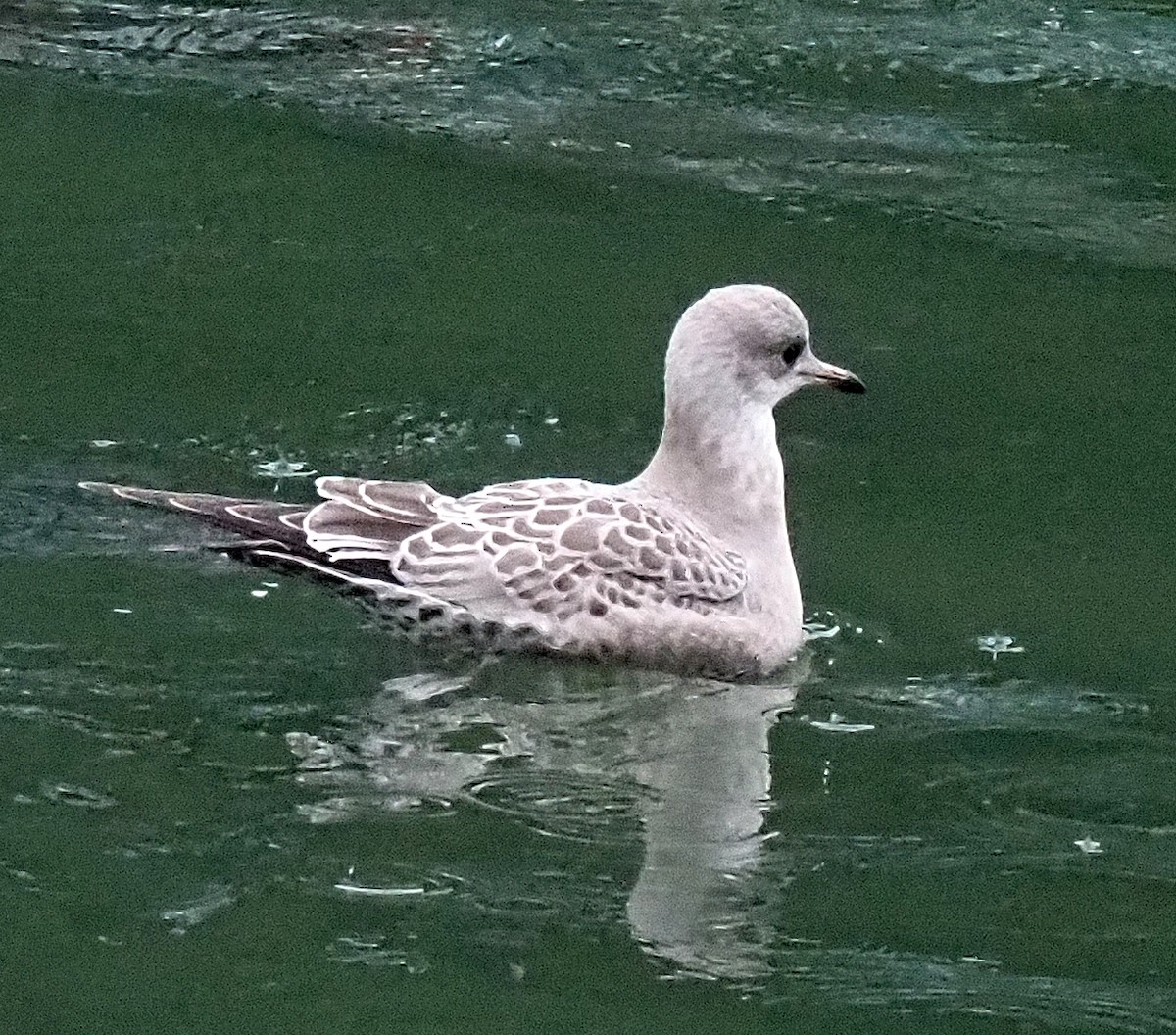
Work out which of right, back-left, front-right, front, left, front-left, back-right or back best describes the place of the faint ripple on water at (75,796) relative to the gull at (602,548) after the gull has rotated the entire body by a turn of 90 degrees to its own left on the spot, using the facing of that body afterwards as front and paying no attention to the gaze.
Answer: back-left

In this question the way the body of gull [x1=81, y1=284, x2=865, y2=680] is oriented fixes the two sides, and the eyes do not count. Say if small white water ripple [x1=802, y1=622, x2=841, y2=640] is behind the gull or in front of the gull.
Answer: in front

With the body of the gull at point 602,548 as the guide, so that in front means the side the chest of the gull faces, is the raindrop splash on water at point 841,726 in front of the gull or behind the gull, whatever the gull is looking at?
in front

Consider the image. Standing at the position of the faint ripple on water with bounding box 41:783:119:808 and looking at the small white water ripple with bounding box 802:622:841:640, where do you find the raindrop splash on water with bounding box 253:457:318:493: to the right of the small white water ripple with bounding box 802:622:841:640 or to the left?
left

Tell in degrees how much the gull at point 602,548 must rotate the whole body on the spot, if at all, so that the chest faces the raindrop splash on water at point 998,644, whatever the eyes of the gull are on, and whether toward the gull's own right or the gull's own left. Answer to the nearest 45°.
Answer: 0° — it already faces it

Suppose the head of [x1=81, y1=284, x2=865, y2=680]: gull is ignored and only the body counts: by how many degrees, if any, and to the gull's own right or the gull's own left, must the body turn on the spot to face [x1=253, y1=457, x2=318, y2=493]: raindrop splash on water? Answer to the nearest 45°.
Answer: approximately 135° to the gull's own left

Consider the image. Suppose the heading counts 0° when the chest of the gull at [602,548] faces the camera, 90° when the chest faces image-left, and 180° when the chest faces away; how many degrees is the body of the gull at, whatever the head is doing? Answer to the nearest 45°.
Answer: approximately 270°

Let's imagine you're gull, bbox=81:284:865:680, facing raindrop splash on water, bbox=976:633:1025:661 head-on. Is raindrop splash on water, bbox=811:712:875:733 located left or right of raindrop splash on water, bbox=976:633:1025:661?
right
